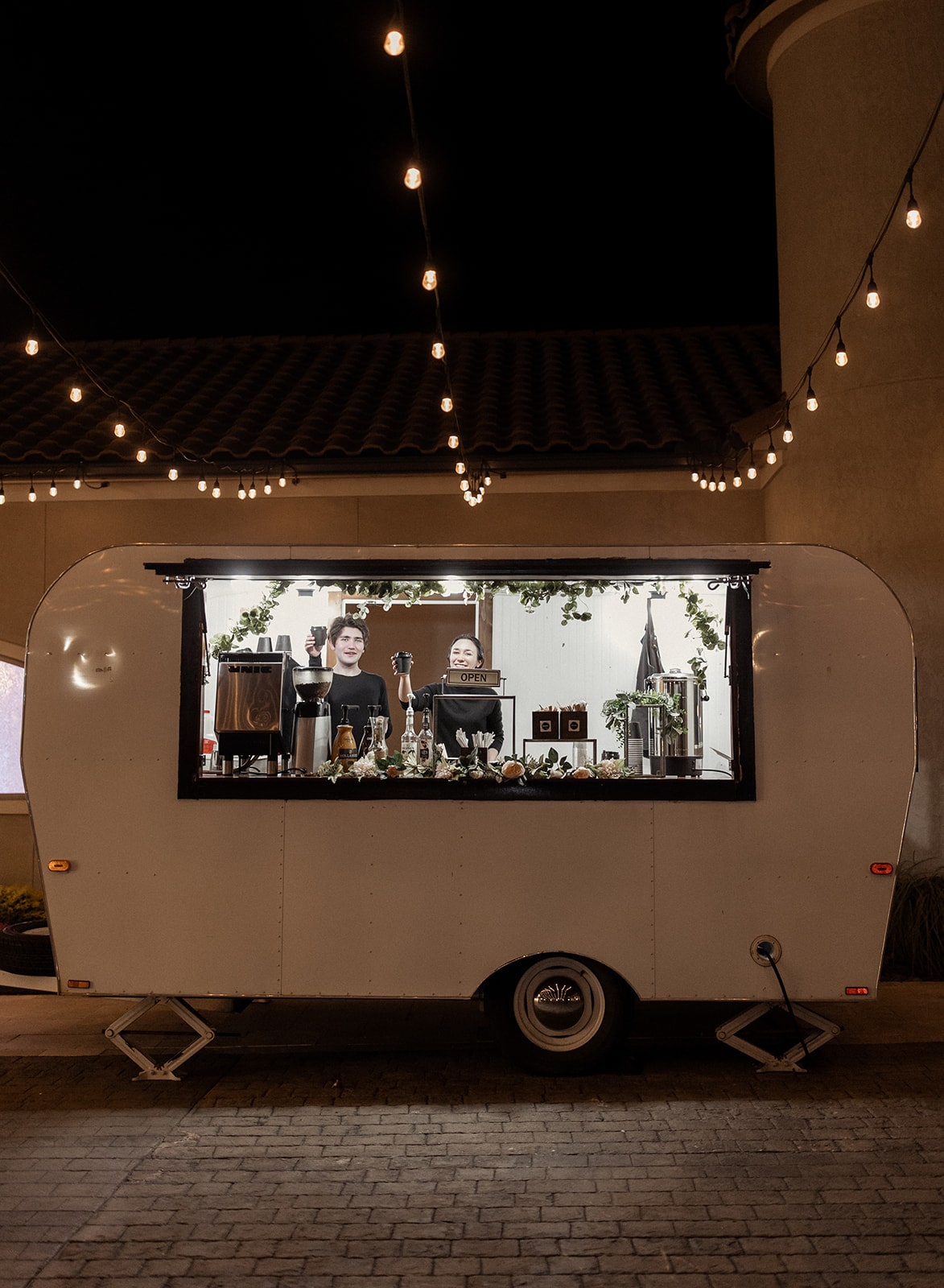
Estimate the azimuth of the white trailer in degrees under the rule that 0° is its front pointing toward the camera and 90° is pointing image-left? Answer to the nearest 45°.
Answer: approximately 90°

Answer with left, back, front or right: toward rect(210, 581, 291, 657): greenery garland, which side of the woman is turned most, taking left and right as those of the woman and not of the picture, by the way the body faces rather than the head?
right

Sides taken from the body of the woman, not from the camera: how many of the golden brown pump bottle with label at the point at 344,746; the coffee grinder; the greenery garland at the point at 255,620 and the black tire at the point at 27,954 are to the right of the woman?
4

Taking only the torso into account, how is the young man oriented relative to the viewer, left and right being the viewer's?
facing the viewer

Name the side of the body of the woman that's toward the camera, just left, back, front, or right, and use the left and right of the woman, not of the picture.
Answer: front

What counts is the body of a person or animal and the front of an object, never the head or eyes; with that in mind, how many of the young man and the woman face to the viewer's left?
0

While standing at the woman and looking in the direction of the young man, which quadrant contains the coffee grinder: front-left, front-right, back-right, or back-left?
front-left

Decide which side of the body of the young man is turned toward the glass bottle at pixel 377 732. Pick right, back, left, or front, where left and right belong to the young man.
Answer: front

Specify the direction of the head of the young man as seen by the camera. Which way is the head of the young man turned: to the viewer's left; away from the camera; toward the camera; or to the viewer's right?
toward the camera

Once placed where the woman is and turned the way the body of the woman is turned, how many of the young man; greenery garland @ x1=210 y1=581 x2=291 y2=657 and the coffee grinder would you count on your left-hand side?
0

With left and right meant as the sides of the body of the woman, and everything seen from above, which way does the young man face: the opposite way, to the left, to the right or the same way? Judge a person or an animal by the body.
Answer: the same way

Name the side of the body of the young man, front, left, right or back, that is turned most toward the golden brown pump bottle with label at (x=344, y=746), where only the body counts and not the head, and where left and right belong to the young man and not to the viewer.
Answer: front
